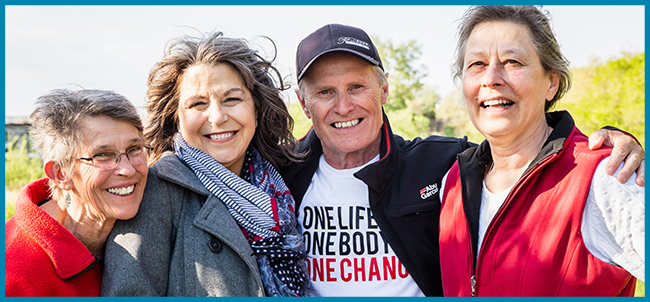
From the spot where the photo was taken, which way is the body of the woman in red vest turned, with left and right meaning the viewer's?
facing the viewer and to the left of the viewer

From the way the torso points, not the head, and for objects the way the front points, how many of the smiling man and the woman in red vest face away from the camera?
0

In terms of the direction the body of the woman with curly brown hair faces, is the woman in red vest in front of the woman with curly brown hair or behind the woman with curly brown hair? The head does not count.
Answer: in front

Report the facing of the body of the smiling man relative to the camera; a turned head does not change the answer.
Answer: toward the camera

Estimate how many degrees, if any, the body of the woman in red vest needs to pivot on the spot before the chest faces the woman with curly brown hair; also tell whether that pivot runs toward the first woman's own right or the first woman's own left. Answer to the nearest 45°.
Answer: approximately 45° to the first woman's own right

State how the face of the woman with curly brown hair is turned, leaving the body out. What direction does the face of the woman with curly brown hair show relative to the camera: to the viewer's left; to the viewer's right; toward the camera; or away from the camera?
toward the camera

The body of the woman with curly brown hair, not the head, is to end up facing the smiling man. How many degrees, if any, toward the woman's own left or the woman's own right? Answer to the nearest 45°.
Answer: approximately 45° to the woman's own left

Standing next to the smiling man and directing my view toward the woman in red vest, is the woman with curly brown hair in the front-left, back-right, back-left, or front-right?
back-right

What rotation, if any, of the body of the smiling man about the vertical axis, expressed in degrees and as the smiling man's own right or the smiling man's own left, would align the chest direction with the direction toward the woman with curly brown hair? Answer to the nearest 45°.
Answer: approximately 45° to the smiling man's own right

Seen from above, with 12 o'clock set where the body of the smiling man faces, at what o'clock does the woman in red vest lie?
The woman in red vest is roughly at 10 o'clock from the smiling man.

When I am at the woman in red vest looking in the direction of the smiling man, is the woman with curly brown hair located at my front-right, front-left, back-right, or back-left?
front-left

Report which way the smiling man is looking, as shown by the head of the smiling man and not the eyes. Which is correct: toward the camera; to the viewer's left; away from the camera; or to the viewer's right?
toward the camera

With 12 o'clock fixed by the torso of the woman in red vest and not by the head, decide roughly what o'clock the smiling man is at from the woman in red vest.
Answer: The smiling man is roughly at 2 o'clock from the woman in red vest.
